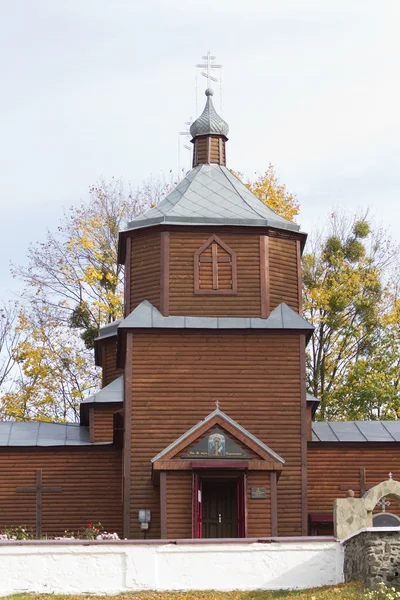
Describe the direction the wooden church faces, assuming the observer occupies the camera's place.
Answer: facing the viewer

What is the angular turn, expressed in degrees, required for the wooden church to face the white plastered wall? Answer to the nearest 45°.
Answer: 0° — it already faces it

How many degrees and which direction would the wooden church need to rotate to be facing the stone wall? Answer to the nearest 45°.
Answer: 0° — it already faces it
